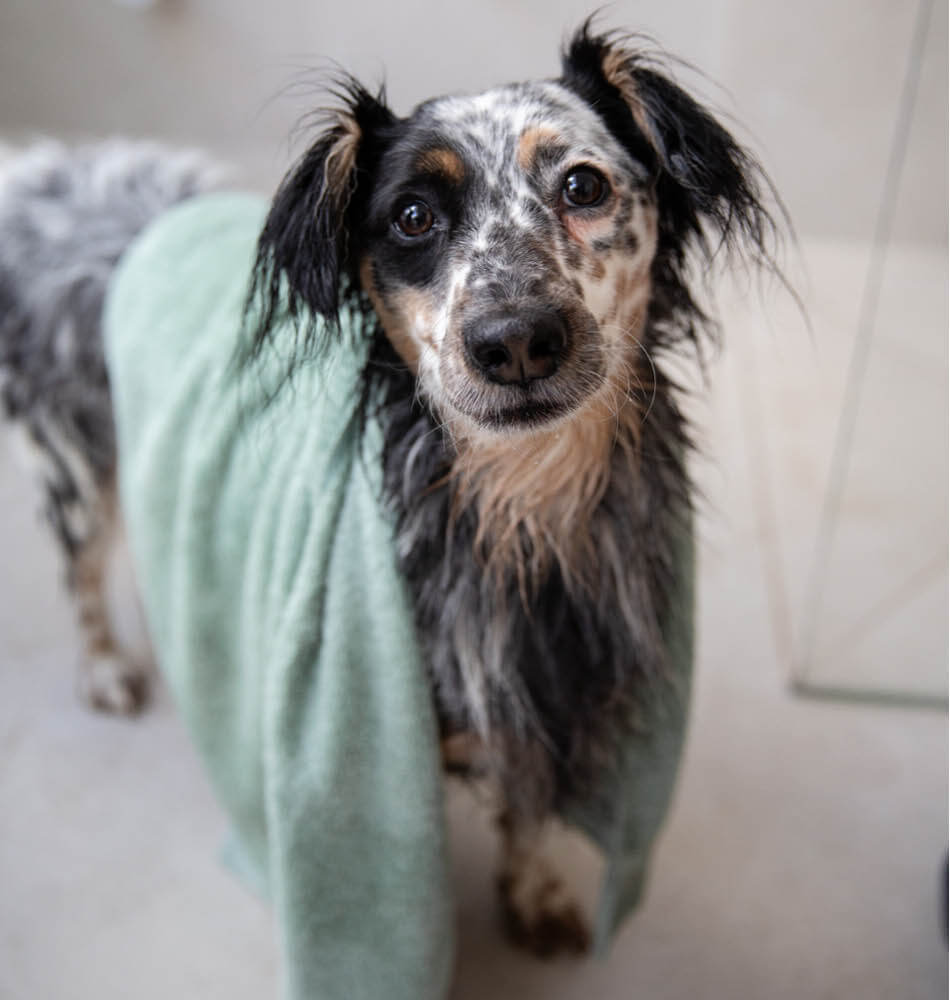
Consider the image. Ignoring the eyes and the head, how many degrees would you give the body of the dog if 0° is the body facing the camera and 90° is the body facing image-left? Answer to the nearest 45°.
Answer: approximately 315°
